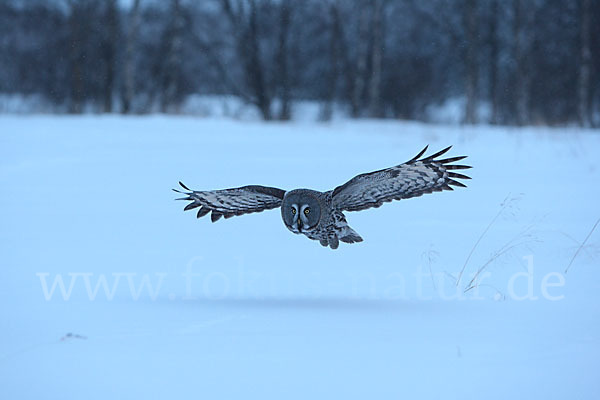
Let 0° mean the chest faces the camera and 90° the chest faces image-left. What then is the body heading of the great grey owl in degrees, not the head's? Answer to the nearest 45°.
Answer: approximately 45°

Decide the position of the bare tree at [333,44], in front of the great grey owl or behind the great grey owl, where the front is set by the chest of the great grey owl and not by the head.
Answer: behind

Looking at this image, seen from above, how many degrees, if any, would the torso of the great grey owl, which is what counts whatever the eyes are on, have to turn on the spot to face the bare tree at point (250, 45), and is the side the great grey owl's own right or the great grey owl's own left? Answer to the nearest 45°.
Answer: approximately 135° to the great grey owl's own right
